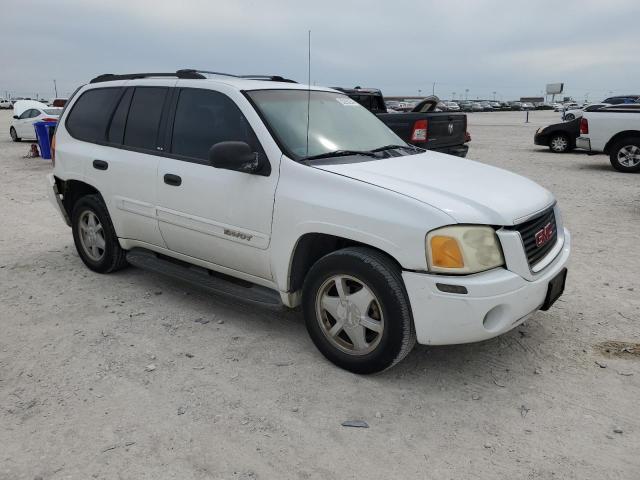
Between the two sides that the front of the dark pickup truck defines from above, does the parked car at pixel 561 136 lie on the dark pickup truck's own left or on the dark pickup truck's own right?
on the dark pickup truck's own right

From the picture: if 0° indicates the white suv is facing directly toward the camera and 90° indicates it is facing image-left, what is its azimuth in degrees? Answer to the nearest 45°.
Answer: approximately 315°

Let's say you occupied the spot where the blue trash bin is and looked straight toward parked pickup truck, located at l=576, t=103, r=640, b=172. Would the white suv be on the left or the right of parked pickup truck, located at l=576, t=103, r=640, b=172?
right

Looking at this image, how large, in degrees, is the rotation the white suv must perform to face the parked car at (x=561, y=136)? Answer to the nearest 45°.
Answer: approximately 90° to its left

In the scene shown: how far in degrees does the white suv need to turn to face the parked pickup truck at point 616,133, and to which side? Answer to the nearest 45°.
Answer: approximately 90° to its left

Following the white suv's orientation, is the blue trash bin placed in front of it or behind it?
behind

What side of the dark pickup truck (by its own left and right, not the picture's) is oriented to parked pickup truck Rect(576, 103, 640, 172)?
right

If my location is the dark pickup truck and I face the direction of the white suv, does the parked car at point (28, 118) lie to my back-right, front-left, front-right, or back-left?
back-right

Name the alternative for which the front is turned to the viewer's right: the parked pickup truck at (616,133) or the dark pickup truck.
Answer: the parked pickup truck

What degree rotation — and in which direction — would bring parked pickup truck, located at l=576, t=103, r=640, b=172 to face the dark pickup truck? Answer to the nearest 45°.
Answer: approximately 135° to its right

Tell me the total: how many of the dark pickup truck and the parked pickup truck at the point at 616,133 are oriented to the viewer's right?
1

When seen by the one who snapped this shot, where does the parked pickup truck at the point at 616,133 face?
facing to the right of the viewer

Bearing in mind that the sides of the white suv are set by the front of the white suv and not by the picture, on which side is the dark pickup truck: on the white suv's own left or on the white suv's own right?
on the white suv's own left

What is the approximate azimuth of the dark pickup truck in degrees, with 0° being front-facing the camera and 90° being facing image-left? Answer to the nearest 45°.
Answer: approximately 135°

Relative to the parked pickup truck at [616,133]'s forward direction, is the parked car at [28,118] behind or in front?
behind
